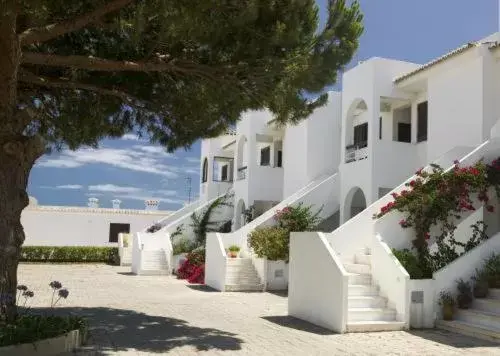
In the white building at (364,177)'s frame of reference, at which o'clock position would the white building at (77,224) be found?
the white building at (77,224) is roughly at 3 o'clock from the white building at (364,177).

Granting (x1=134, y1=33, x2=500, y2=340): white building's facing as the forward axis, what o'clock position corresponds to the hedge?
The hedge is roughly at 3 o'clock from the white building.

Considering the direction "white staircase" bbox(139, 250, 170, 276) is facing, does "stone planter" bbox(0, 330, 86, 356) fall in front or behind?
in front

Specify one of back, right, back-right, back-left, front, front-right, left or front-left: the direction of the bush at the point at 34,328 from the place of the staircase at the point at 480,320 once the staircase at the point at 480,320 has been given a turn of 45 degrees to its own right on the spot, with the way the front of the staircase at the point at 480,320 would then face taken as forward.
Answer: front-left

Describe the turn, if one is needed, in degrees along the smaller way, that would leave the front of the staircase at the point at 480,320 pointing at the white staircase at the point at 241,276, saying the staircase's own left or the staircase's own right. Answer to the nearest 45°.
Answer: approximately 90° to the staircase's own right

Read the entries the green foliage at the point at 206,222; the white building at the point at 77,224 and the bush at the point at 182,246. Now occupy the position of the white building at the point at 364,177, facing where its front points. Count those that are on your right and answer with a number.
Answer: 3

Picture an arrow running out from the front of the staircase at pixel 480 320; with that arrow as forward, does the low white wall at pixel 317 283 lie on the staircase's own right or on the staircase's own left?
on the staircase's own right

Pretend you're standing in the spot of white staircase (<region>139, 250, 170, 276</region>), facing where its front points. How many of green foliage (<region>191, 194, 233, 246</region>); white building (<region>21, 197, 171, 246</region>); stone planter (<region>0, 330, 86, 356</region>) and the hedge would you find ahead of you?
1

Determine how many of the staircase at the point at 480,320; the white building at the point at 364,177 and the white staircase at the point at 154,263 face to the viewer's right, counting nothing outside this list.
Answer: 0

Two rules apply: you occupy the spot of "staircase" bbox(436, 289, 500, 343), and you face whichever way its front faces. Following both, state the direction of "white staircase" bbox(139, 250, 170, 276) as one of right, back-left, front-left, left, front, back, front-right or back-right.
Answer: right

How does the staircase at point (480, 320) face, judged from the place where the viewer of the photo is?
facing the viewer and to the left of the viewer

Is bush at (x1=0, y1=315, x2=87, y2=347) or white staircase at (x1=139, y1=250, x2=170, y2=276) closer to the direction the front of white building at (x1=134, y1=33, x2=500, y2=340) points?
the bush

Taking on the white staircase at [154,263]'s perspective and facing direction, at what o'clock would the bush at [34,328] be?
The bush is roughly at 12 o'clock from the white staircase.

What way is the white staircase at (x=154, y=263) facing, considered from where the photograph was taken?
facing the viewer

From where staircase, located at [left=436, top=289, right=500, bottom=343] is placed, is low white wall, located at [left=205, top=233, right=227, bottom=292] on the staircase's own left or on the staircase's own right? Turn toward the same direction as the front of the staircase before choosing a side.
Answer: on the staircase's own right

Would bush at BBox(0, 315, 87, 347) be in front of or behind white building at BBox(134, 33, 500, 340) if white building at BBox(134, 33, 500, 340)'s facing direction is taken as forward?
in front

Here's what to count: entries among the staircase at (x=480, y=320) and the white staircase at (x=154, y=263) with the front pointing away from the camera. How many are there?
0

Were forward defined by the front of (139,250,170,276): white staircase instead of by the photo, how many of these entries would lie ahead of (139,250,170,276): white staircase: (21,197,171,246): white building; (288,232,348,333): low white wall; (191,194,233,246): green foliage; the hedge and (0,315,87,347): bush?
2
